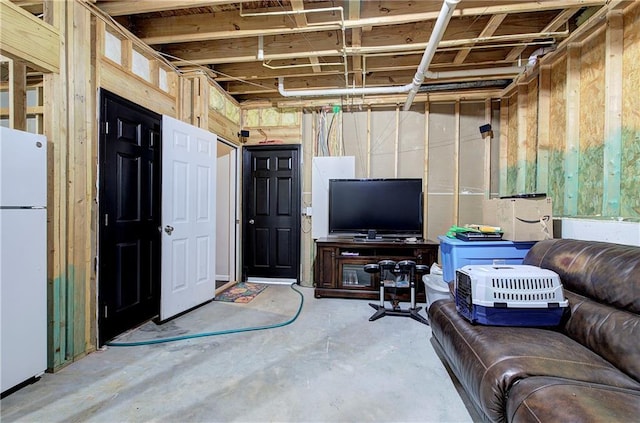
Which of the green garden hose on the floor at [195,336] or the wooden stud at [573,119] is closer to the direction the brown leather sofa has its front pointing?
the green garden hose on the floor

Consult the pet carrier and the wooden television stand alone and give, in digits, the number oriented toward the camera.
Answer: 1

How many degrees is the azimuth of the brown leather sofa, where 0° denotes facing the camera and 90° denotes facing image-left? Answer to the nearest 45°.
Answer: approximately 45°

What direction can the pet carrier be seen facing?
to the viewer's left

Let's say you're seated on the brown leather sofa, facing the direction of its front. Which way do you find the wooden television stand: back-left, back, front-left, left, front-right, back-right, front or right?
right

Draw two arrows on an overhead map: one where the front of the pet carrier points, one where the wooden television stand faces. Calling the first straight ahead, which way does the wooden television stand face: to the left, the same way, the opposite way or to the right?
to the left

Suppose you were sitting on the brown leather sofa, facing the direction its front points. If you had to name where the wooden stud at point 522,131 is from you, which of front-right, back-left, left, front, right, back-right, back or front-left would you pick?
back-right

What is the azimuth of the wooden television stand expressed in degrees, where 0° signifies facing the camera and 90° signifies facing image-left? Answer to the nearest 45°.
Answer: approximately 0°

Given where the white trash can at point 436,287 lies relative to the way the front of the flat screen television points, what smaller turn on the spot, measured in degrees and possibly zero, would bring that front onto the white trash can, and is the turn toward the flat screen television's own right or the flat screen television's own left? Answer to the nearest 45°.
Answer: approximately 45° to the flat screen television's own left

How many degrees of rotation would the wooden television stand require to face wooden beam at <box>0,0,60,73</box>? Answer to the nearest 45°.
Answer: approximately 45° to its right
